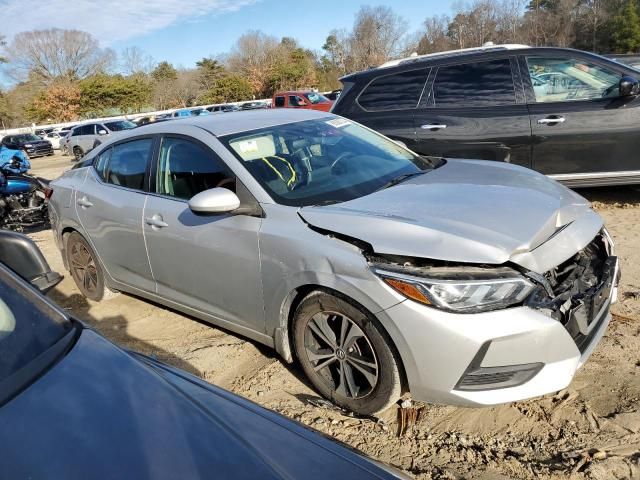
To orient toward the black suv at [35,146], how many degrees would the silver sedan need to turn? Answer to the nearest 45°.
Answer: approximately 180°

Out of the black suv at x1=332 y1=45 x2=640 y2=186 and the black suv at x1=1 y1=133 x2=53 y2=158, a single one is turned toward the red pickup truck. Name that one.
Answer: the black suv at x1=1 y1=133 x2=53 y2=158

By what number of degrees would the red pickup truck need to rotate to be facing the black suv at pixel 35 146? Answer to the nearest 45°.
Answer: approximately 180°

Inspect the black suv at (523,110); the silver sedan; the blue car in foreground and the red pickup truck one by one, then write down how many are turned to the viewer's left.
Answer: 0

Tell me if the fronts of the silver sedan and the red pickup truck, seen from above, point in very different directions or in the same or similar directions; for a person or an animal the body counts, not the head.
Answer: same or similar directions

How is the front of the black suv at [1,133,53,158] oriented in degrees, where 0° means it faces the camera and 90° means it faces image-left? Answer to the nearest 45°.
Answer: approximately 315°

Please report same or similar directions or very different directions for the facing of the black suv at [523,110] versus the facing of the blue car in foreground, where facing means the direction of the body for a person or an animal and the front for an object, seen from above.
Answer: same or similar directions

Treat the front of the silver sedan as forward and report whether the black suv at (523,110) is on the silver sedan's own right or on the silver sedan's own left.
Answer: on the silver sedan's own left

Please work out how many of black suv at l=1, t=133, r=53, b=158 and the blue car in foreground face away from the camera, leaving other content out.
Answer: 0

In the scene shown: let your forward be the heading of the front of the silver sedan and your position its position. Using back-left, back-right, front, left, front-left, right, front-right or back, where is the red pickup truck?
back-left

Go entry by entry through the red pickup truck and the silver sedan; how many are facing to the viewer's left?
0

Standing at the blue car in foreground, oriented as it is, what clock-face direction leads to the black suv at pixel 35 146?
The black suv is roughly at 7 o'clock from the blue car in foreground.

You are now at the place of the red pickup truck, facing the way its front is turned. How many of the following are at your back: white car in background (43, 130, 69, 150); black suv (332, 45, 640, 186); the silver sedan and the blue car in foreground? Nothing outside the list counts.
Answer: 1

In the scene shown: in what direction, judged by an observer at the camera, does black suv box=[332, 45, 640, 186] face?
facing to the right of the viewer
